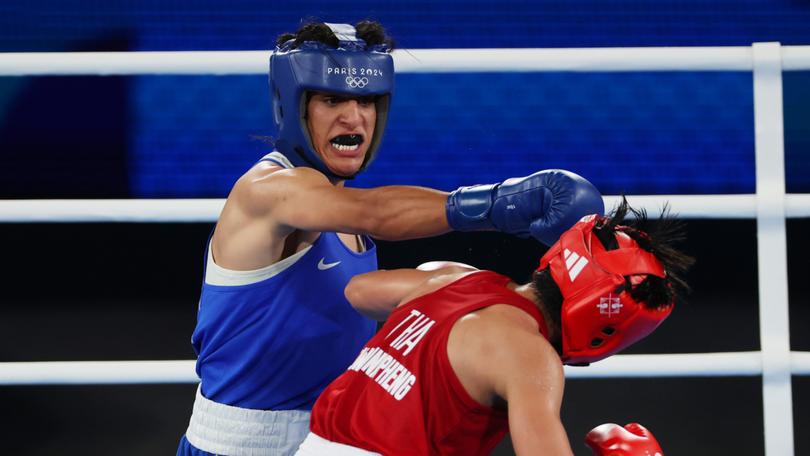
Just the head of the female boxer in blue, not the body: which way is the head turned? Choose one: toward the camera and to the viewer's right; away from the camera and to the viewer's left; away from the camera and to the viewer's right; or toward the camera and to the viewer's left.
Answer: toward the camera and to the viewer's right

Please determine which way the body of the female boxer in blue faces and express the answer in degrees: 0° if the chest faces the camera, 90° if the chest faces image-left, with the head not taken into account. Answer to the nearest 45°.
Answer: approximately 315°
